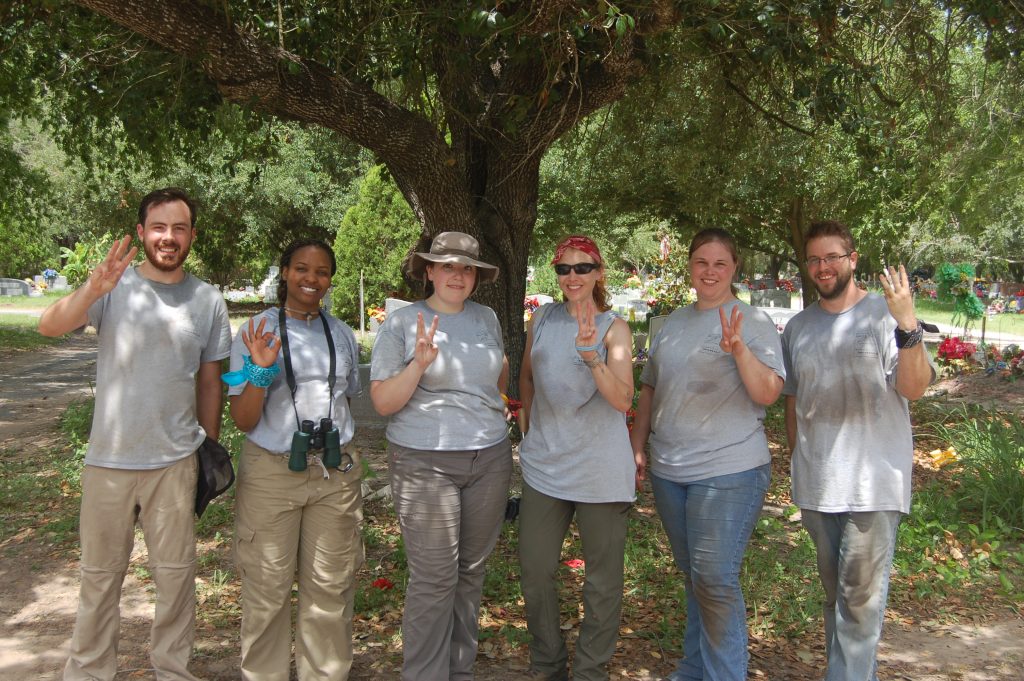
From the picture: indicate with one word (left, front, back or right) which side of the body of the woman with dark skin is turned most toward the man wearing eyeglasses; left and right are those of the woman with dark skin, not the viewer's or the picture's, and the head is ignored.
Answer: left

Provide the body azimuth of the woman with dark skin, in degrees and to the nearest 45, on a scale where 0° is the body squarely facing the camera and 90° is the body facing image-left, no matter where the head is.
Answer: approximately 0°

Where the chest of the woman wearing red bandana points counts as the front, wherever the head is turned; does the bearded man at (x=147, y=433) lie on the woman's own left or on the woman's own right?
on the woman's own right

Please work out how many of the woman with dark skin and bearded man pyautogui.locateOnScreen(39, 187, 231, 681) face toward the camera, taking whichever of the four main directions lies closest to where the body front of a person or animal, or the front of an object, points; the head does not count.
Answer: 2

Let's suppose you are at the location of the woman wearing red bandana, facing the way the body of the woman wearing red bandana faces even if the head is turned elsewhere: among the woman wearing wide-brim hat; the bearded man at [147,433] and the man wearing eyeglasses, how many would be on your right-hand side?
2

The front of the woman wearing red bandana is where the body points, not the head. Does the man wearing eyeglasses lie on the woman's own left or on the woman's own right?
on the woman's own left

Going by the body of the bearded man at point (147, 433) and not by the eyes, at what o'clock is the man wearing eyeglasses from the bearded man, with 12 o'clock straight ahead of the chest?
The man wearing eyeglasses is roughly at 10 o'clock from the bearded man.
